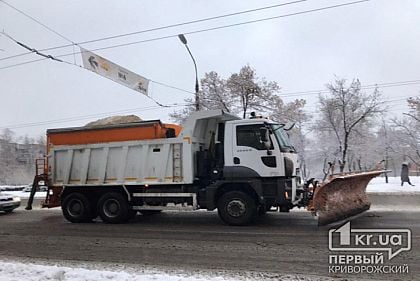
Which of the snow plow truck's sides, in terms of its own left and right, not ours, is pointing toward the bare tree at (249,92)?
left

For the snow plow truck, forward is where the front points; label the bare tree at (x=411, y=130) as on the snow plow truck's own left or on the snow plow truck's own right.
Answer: on the snow plow truck's own left

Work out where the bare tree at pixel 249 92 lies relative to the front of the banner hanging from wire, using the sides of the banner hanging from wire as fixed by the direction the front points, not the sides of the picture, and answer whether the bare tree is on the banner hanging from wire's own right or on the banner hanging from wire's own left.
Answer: on the banner hanging from wire's own left

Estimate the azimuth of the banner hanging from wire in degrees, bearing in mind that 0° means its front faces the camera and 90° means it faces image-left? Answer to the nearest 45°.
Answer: approximately 315°

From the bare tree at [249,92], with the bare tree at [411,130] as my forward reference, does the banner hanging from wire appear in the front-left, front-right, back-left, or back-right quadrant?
back-right

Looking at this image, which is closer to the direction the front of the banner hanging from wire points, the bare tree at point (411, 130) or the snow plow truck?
the snow plow truck

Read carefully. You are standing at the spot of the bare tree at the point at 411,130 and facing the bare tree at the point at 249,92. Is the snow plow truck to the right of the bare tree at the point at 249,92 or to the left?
left

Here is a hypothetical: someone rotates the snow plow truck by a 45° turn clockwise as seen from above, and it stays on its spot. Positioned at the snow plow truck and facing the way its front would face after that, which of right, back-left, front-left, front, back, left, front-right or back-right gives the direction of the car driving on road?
back

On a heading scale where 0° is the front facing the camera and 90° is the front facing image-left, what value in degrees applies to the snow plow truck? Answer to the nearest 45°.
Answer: approximately 270°
